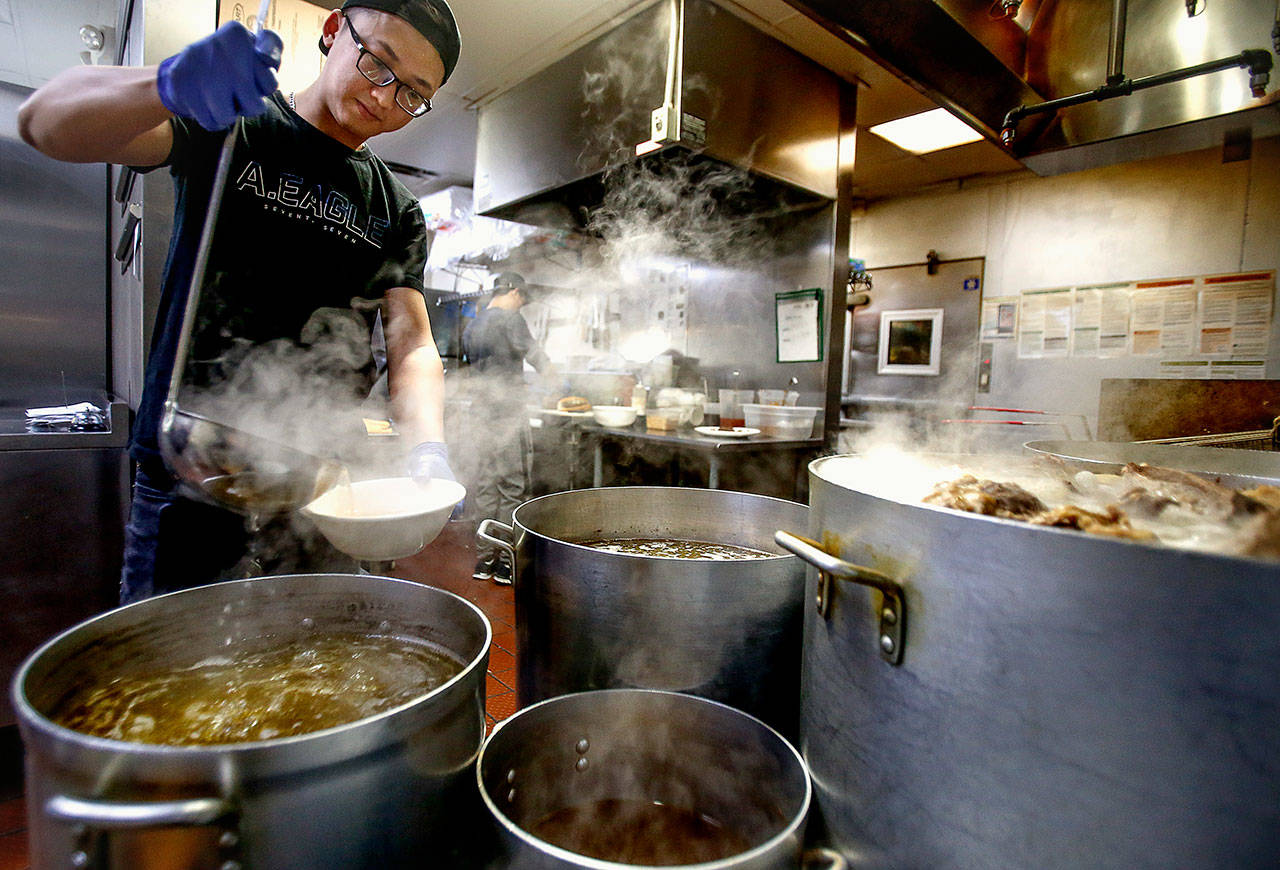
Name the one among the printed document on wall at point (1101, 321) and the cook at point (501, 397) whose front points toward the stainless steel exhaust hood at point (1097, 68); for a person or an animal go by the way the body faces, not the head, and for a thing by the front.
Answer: the printed document on wall

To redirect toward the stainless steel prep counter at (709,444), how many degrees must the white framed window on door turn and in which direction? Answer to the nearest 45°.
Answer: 0° — it already faces it

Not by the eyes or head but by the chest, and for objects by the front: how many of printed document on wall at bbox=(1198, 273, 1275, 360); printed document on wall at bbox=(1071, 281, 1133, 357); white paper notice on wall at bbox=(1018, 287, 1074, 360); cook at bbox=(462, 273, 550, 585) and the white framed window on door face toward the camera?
4

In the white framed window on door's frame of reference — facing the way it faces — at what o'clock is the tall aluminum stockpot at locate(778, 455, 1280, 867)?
The tall aluminum stockpot is roughly at 12 o'clock from the white framed window on door.

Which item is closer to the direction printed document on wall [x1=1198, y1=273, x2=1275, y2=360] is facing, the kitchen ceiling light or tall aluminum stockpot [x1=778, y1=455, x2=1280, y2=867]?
the tall aluminum stockpot

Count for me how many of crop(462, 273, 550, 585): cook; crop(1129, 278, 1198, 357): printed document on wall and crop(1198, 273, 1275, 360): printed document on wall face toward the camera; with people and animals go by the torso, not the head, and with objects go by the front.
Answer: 2

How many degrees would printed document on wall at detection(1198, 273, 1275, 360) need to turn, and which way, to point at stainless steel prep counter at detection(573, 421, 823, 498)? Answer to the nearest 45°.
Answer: approximately 45° to its right

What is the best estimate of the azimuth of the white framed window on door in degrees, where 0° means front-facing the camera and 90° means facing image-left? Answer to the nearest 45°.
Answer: approximately 0°

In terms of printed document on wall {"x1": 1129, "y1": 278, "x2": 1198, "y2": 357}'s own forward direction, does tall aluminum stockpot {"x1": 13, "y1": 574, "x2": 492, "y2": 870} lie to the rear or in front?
in front

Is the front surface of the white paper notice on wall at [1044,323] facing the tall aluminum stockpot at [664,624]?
yes

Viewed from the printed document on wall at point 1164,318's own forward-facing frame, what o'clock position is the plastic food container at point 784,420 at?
The plastic food container is roughly at 1 o'clock from the printed document on wall.

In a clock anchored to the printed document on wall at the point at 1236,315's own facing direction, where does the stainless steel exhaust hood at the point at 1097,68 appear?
The stainless steel exhaust hood is roughly at 12 o'clock from the printed document on wall.
